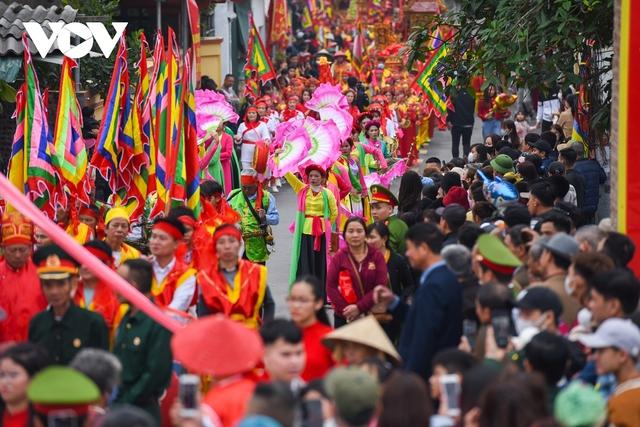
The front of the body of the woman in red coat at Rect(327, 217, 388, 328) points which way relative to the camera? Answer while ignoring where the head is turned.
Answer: toward the camera

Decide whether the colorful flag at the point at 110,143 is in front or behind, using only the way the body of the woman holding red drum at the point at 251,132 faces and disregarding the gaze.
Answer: in front

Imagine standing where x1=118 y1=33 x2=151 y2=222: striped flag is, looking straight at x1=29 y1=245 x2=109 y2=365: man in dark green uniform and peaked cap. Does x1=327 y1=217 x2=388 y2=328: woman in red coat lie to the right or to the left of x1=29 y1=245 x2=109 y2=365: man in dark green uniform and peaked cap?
left

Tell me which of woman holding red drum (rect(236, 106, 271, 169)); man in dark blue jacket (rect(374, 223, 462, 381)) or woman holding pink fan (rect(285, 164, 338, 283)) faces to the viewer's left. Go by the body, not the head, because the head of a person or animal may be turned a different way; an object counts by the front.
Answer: the man in dark blue jacket

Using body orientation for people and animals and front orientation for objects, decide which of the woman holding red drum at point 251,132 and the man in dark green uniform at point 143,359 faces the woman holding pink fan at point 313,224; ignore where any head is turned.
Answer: the woman holding red drum at point 251,132

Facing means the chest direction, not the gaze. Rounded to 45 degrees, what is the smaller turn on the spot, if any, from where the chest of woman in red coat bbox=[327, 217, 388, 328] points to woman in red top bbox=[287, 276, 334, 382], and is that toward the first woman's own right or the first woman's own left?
0° — they already face them

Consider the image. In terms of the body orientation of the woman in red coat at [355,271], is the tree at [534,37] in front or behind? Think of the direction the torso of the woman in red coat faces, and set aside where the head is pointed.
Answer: behind

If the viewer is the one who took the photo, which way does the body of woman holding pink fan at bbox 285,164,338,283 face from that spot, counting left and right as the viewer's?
facing the viewer

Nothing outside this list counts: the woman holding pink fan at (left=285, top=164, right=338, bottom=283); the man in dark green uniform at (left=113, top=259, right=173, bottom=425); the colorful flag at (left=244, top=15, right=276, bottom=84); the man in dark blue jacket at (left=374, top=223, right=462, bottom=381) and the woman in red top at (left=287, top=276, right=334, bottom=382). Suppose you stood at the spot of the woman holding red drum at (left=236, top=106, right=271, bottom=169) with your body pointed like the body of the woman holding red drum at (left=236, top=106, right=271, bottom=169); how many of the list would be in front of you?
4

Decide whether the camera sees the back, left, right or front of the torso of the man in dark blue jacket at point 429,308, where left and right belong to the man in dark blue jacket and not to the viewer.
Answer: left

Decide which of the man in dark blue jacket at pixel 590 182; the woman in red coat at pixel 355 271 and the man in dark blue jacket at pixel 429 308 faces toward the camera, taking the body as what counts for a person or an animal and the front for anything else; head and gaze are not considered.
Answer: the woman in red coat

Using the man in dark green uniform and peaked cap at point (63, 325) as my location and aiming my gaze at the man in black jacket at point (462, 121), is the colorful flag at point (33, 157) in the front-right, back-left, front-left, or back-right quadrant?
front-left
